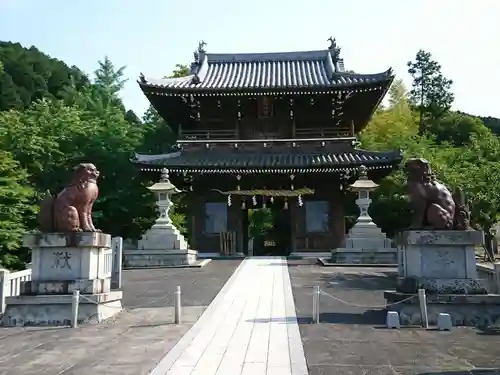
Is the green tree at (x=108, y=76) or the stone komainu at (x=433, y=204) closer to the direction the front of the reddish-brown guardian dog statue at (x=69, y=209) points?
the stone komainu

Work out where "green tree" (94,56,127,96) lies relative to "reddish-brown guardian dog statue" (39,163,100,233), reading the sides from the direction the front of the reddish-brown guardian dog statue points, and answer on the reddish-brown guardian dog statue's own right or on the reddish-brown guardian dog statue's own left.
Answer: on the reddish-brown guardian dog statue's own left

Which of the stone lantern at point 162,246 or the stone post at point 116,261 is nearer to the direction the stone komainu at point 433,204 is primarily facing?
the stone post

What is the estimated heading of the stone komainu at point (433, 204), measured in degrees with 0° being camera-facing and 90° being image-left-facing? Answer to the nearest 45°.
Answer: approximately 90°

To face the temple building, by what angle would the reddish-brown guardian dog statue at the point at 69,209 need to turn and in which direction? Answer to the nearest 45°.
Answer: approximately 45° to its left

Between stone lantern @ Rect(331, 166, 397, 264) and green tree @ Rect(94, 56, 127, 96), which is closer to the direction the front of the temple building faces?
the stone lantern

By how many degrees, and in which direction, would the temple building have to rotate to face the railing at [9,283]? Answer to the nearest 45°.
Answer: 0° — it already faces it

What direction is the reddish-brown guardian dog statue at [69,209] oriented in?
to the viewer's right

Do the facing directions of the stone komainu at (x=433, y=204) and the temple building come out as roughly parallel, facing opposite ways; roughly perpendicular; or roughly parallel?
roughly perpendicular
